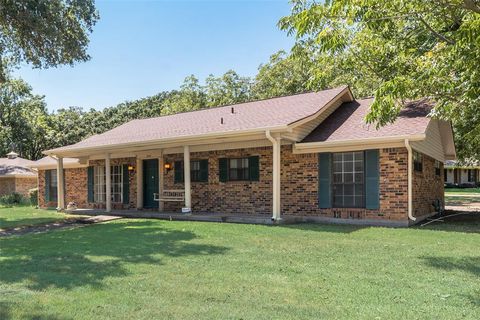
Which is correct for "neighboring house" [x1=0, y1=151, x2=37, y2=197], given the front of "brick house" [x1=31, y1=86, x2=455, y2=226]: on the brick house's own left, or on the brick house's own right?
on the brick house's own right

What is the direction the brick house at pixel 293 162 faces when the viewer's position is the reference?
facing the viewer and to the left of the viewer

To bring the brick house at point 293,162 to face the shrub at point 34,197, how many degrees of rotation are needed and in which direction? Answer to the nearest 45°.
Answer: approximately 90° to its right

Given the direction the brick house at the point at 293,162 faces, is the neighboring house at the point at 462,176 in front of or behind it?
behind
